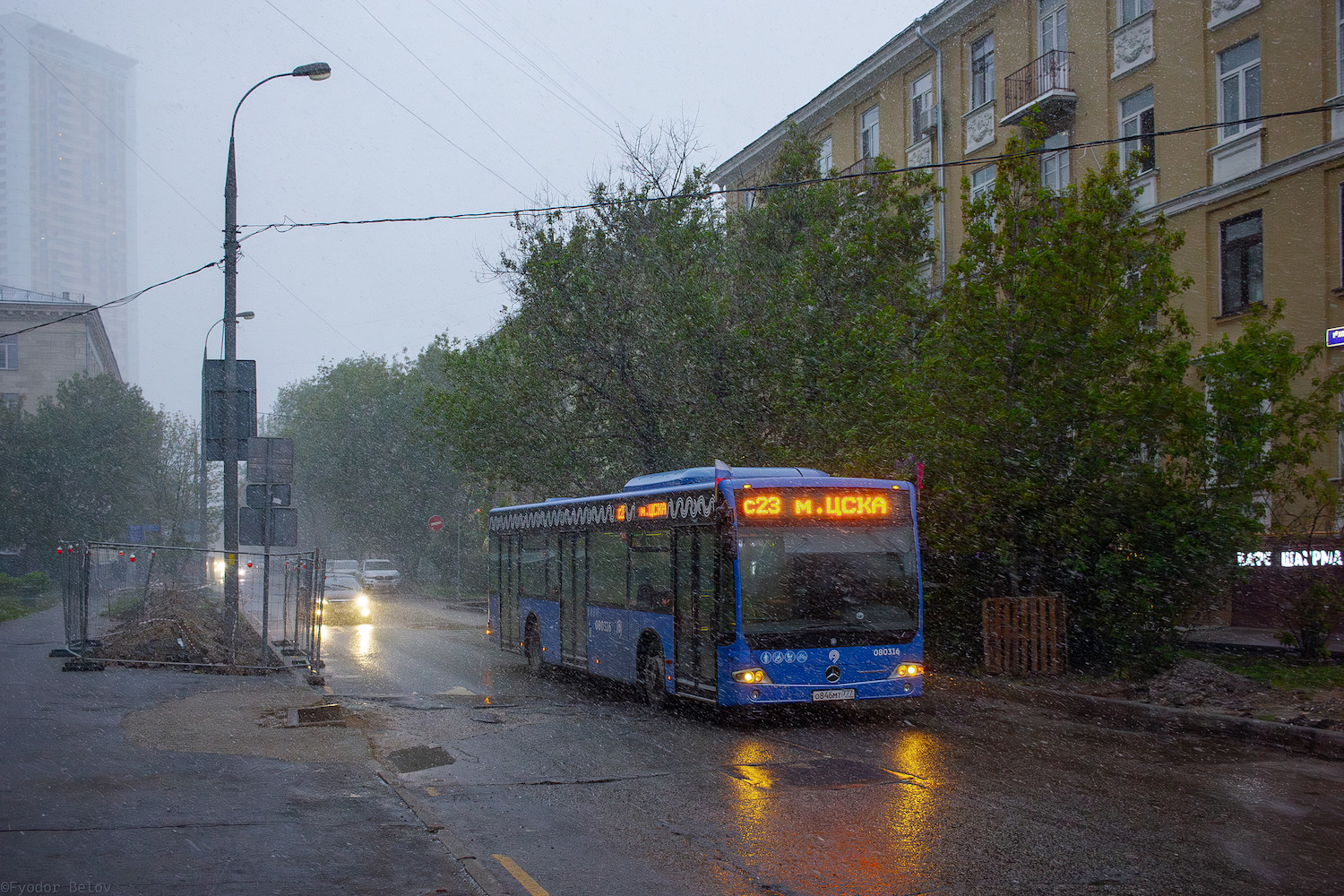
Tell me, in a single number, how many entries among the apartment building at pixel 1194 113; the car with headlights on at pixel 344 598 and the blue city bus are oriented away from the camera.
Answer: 0

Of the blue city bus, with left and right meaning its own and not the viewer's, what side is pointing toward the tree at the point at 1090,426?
left

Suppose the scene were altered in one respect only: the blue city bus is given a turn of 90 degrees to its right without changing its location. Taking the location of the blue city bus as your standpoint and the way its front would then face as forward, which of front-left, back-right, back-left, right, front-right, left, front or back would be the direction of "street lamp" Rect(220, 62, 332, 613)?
right

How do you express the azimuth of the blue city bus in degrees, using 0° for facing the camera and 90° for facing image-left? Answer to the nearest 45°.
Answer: approximately 315°

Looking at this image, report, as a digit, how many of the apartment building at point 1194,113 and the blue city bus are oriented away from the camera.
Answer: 0

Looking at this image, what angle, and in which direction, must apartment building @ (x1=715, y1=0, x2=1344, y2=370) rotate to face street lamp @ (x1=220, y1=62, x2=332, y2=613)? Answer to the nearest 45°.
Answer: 0° — it already faces it

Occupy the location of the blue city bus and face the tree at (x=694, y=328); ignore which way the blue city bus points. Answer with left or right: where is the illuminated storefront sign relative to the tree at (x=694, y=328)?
right

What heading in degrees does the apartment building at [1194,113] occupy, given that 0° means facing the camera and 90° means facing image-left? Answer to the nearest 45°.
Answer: approximately 45°

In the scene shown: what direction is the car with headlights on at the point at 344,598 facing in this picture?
toward the camera

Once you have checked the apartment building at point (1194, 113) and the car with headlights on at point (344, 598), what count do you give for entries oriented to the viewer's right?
0
